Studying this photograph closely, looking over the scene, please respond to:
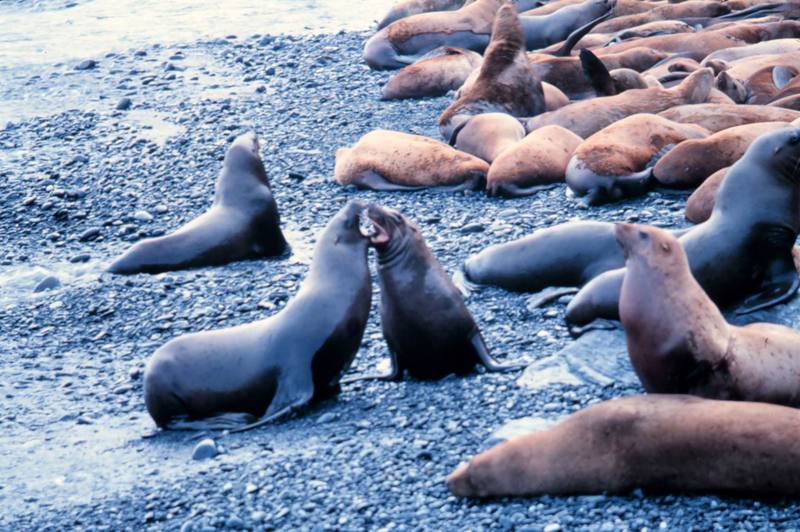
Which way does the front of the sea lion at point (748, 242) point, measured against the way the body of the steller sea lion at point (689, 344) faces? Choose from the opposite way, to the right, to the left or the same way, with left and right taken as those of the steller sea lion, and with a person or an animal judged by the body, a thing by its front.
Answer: the opposite way

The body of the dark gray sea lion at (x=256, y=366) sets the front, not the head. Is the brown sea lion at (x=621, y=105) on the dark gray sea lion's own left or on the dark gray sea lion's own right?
on the dark gray sea lion's own left

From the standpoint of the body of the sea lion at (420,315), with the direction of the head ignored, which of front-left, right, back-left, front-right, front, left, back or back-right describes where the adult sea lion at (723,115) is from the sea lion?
back

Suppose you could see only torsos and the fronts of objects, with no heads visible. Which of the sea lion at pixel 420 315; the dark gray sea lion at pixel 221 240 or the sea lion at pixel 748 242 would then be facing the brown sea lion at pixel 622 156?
the dark gray sea lion

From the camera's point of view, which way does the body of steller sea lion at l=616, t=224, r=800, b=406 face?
to the viewer's left

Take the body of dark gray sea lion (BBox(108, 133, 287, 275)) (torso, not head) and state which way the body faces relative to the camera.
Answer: to the viewer's right

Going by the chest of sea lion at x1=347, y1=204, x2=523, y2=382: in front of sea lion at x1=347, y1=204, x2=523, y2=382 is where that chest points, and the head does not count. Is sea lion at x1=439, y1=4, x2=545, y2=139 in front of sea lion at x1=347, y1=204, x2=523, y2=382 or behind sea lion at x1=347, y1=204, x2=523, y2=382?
behind

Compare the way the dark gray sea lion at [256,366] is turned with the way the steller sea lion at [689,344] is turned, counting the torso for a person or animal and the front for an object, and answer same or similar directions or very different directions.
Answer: very different directions

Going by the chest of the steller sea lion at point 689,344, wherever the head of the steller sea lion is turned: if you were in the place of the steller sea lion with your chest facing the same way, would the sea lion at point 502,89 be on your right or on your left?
on your right

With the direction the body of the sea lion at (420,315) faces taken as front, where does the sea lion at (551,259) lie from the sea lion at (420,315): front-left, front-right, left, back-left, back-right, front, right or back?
back

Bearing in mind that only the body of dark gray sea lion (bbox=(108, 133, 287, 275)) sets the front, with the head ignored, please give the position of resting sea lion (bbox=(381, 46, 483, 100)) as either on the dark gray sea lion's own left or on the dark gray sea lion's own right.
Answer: on the dark gray sea lion's own left

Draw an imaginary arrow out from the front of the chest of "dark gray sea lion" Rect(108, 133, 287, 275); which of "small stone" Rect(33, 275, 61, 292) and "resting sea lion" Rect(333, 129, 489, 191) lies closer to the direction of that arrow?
the resting sea lion
